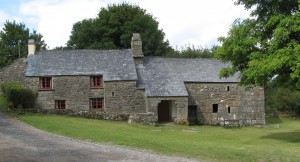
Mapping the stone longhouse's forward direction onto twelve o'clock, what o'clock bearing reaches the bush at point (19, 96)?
The bush is roughly at 2 o'clock from the stone longhouse.

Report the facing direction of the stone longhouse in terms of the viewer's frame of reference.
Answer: facing the viewer

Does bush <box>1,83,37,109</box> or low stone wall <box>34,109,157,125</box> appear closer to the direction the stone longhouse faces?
the low stone wall

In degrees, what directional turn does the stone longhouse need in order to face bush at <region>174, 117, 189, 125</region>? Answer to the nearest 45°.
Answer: approximately 45° to its left

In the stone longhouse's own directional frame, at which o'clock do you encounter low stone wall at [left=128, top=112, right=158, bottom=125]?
The low stone wall is roughly at 12 o'clock from the stone longhouse.
